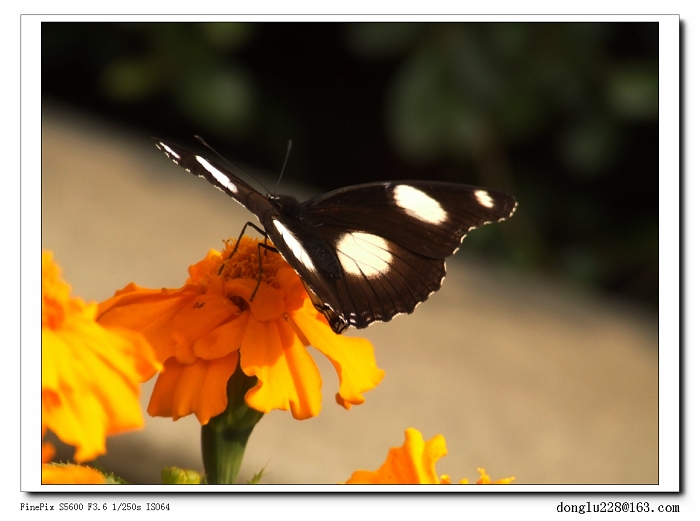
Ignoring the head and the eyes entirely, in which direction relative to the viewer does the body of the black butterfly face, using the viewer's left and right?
facing away from the viewer and to the left of the viewer
